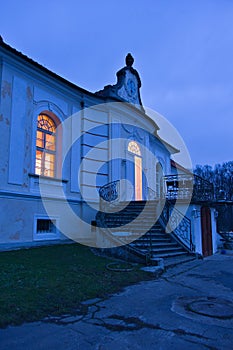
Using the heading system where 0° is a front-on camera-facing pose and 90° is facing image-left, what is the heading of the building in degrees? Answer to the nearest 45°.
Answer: approximately 315°

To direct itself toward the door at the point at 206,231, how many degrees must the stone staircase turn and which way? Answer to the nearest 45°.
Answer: approximately 90° to its left

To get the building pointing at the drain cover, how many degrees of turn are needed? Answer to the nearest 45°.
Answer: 0° — it already faces it

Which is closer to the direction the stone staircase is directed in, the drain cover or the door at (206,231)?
the drain cover
